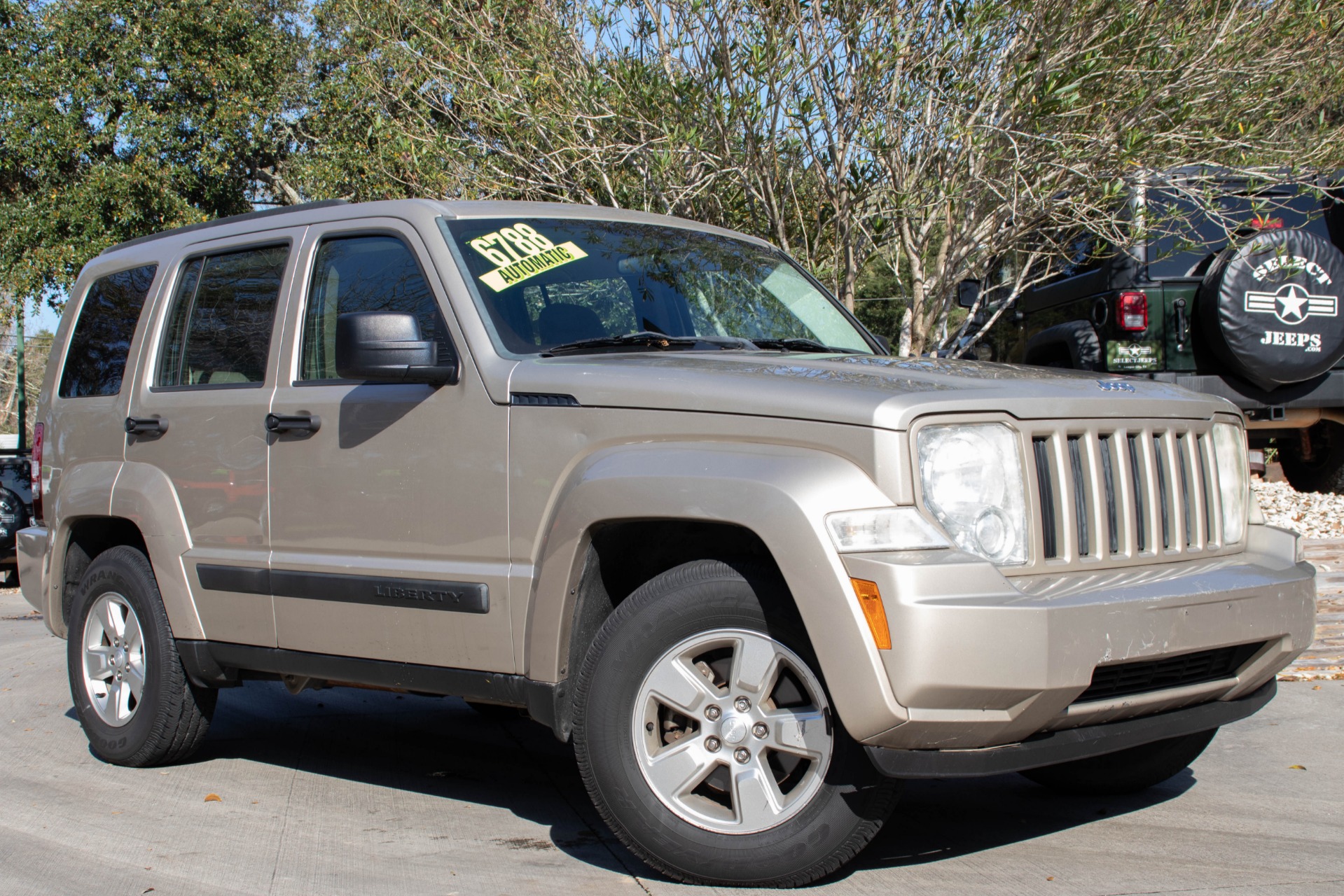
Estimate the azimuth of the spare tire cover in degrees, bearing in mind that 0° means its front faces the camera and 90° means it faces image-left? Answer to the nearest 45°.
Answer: approximately 315°

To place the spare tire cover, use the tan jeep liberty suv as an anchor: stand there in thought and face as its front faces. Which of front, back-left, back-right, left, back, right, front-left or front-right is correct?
left

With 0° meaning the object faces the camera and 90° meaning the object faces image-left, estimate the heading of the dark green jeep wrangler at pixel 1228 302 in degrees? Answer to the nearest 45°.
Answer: approximately 135°

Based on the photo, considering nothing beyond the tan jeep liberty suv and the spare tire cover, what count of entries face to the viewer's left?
0

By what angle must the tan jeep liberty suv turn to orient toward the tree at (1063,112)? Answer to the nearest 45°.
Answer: approximately 90° to its left

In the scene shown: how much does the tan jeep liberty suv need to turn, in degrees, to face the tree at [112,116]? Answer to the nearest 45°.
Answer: approximately 180°

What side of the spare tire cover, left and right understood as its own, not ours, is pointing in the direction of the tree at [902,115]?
right

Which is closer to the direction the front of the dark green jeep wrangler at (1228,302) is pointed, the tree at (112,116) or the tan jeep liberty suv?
the tree

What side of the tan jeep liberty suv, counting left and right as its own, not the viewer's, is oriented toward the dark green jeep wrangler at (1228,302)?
left
